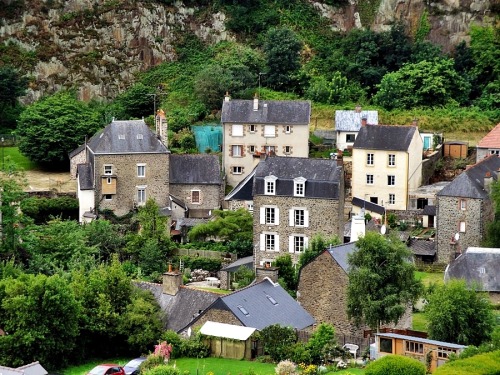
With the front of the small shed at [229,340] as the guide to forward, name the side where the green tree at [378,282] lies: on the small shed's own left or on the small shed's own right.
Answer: on the small shed's own left

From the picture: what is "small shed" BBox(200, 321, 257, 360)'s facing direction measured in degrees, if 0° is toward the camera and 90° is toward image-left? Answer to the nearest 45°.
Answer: approximately 0°

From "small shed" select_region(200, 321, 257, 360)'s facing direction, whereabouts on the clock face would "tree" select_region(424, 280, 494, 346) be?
The tree is roughly at 9 o'clock from the small shed.

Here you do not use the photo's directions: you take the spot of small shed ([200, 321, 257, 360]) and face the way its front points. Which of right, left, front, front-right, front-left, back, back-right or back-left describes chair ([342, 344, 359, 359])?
left

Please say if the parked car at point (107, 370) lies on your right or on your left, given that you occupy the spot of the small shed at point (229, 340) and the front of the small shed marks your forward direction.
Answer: on your right

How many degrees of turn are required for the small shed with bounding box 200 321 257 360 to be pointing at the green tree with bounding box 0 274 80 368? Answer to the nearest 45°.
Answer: approximately 90° to its right
